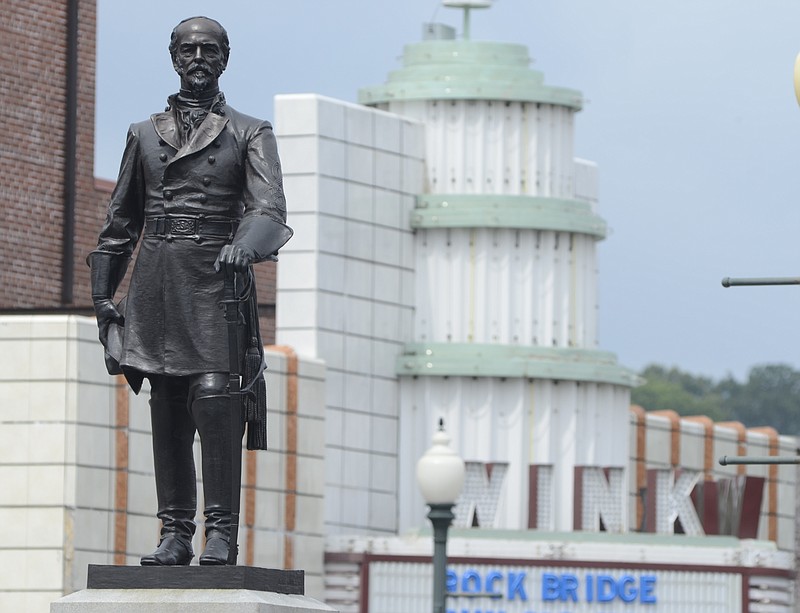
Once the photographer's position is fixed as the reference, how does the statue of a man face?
facing the viewer

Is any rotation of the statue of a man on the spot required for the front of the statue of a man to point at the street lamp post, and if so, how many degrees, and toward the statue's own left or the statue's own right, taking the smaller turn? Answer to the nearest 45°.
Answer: approximately 180°
